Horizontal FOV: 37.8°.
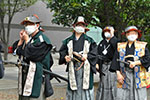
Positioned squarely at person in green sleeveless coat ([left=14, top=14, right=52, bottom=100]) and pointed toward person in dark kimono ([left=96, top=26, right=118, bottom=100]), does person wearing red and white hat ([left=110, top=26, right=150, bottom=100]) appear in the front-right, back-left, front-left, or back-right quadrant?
front-right

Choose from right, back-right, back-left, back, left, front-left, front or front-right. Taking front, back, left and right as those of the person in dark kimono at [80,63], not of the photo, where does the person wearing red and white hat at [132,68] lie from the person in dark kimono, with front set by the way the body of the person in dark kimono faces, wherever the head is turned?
left

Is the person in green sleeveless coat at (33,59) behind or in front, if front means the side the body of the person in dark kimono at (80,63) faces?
in front

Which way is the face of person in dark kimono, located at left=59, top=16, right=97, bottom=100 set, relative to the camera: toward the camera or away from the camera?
toward the camera

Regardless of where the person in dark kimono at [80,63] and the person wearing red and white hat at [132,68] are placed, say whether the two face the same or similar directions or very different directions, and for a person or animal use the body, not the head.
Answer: same or similar directions

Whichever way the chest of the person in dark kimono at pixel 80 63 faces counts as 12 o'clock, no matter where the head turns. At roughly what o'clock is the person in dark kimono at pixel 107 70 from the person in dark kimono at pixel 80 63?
the person in dark kimono at pixel 107 70 is roughly at 7 o'clock from the person in dark kimono at pixel 80 63.

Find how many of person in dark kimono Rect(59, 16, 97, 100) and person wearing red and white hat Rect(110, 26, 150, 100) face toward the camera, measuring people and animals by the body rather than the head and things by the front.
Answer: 2

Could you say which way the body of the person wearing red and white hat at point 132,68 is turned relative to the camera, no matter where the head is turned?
toward the camera

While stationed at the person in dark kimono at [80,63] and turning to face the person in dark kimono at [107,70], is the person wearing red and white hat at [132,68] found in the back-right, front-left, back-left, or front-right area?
front-right

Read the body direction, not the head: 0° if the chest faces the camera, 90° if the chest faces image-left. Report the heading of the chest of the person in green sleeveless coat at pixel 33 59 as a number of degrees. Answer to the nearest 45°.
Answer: approximately 45°

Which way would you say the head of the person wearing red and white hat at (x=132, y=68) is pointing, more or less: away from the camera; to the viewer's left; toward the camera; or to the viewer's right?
toward the camera
